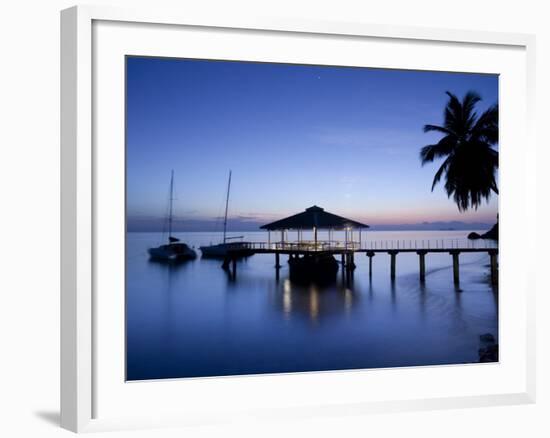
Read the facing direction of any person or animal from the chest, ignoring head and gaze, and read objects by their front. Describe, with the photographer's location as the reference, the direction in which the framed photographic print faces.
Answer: facing the viewer and to the right of the viewer
